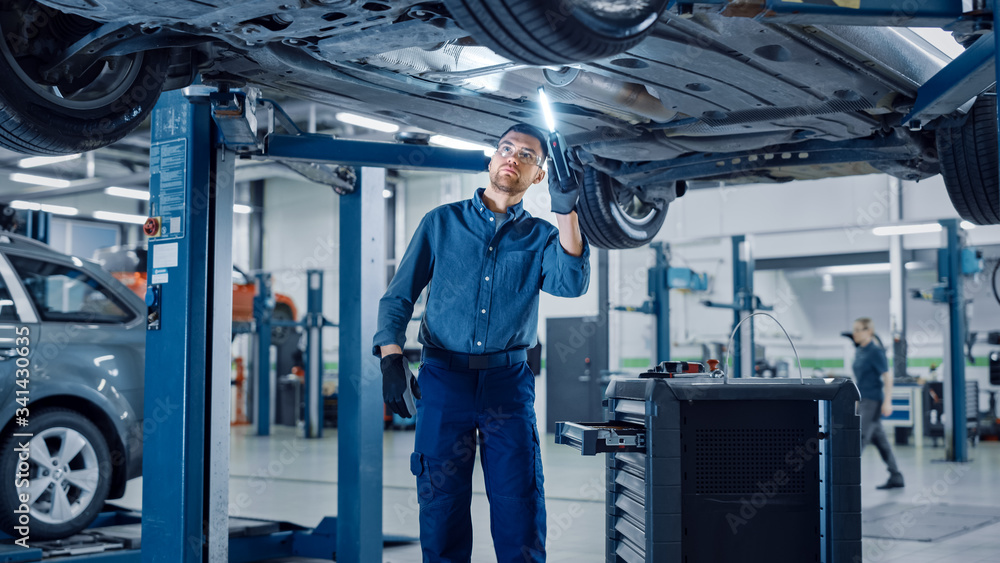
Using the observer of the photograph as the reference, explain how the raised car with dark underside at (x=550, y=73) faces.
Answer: facing the viewer and to the left of the viewer

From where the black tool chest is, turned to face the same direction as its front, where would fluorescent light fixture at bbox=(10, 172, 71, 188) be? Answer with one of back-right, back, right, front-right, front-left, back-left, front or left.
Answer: front-right

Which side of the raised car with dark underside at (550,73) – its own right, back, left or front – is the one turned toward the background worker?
back

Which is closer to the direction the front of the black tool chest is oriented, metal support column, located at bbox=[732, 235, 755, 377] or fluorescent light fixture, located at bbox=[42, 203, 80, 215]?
the fluorescent light fixture

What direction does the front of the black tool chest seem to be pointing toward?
to the viewer's left

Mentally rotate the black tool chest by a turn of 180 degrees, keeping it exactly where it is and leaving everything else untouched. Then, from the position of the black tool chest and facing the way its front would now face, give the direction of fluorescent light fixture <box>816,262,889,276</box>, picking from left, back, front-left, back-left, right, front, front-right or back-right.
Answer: left

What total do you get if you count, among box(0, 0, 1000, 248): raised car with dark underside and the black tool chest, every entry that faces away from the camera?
0

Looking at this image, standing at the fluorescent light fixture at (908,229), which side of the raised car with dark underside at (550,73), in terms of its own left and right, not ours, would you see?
back
